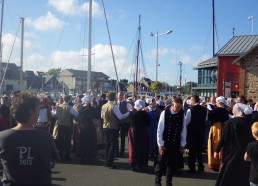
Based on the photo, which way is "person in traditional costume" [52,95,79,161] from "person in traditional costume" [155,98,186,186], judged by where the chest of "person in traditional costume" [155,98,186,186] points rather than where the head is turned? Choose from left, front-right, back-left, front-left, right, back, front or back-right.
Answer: back-right

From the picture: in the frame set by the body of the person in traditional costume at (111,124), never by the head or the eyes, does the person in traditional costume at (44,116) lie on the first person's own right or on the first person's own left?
on the first person's own left

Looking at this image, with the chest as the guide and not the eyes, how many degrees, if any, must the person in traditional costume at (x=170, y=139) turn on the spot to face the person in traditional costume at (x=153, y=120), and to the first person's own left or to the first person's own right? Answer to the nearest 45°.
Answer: approximately 180°

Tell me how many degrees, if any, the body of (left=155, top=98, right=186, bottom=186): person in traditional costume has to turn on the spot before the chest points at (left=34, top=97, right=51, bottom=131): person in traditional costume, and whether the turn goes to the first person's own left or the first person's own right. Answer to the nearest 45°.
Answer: approximately 135° to the first person's own right

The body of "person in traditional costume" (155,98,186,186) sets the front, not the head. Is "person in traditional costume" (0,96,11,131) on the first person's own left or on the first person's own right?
on the first person's own right

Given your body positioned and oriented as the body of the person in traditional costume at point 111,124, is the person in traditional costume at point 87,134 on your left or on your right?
on your left

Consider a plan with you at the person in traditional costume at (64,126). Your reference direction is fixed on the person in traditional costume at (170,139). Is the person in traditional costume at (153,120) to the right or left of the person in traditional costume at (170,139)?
left

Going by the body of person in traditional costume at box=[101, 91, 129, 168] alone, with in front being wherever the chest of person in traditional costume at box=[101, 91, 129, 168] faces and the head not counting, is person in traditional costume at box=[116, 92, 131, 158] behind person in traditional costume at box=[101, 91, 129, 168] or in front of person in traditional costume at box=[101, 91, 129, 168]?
in front

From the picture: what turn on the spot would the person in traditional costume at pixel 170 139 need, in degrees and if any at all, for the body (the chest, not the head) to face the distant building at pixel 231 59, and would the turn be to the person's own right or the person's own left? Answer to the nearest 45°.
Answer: approximately 180°
